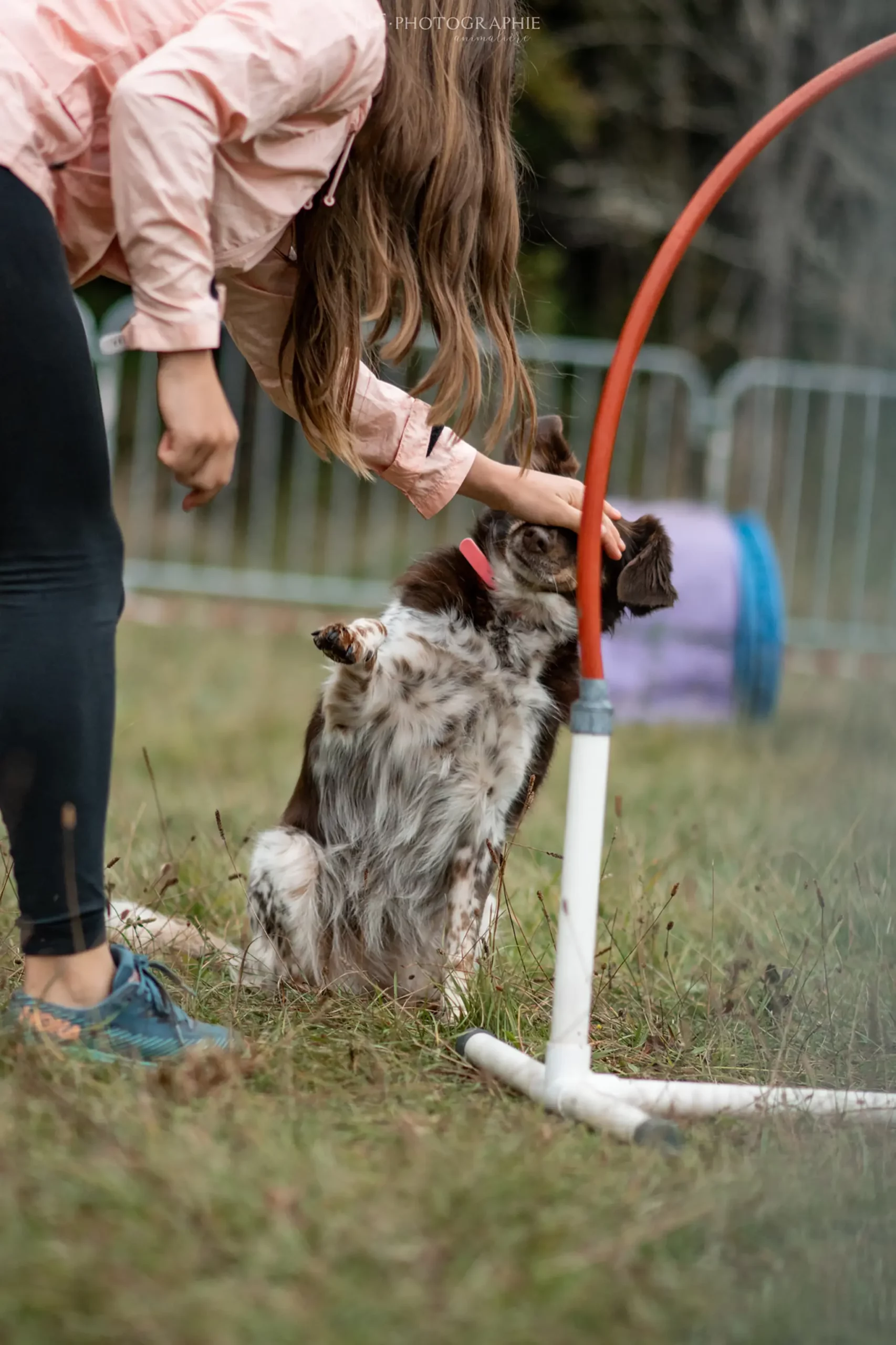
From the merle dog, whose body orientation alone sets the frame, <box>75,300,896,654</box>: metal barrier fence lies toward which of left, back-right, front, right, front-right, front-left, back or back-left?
back

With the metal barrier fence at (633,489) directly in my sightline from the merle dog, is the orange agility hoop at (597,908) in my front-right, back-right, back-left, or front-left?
back-right

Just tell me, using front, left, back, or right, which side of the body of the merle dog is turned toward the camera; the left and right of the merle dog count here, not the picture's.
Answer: front

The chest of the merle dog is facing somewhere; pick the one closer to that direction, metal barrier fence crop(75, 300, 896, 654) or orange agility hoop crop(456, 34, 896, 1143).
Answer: the orange agility hoop

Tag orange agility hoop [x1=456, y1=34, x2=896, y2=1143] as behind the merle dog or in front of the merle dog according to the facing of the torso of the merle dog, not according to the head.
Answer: in front
